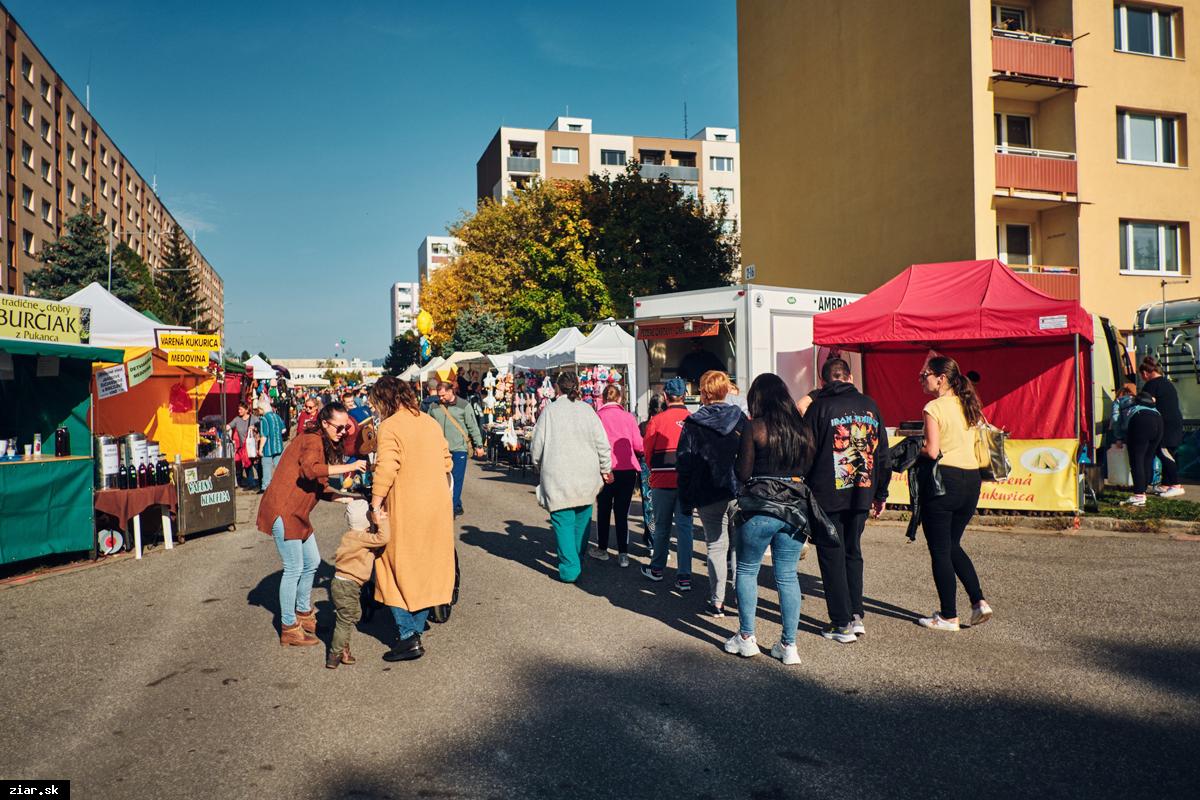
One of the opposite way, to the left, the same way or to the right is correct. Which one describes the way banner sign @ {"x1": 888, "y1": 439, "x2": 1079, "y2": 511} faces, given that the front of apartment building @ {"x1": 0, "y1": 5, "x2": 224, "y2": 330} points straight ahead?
to the right

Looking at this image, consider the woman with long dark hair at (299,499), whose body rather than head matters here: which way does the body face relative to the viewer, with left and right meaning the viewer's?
facing to the right of the viewer

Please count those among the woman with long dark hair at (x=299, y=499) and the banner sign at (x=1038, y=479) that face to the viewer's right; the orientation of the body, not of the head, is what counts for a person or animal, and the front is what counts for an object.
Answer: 1

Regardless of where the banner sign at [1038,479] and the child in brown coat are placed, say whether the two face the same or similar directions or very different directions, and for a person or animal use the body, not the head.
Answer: very different directions

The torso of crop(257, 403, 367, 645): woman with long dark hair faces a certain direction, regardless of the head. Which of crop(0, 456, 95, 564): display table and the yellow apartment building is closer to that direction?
the yellow apartment building

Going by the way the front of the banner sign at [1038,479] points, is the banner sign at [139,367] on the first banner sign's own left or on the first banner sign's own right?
on the first banner sign's own right

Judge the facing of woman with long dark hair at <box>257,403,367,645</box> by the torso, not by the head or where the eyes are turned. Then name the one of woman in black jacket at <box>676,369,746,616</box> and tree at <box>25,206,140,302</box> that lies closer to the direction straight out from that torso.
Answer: the woman in black jacket

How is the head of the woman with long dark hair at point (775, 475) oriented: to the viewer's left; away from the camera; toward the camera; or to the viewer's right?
away from the camera

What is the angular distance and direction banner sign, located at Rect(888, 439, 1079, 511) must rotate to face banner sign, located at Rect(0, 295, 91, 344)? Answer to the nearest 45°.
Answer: approximately 45° to its right

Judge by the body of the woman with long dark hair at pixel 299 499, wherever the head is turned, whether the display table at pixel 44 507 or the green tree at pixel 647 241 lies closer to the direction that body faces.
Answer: the green tree

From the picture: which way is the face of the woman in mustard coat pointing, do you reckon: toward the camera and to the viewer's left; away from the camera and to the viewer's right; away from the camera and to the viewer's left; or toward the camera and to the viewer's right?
away from the camera and to the viewer's left
